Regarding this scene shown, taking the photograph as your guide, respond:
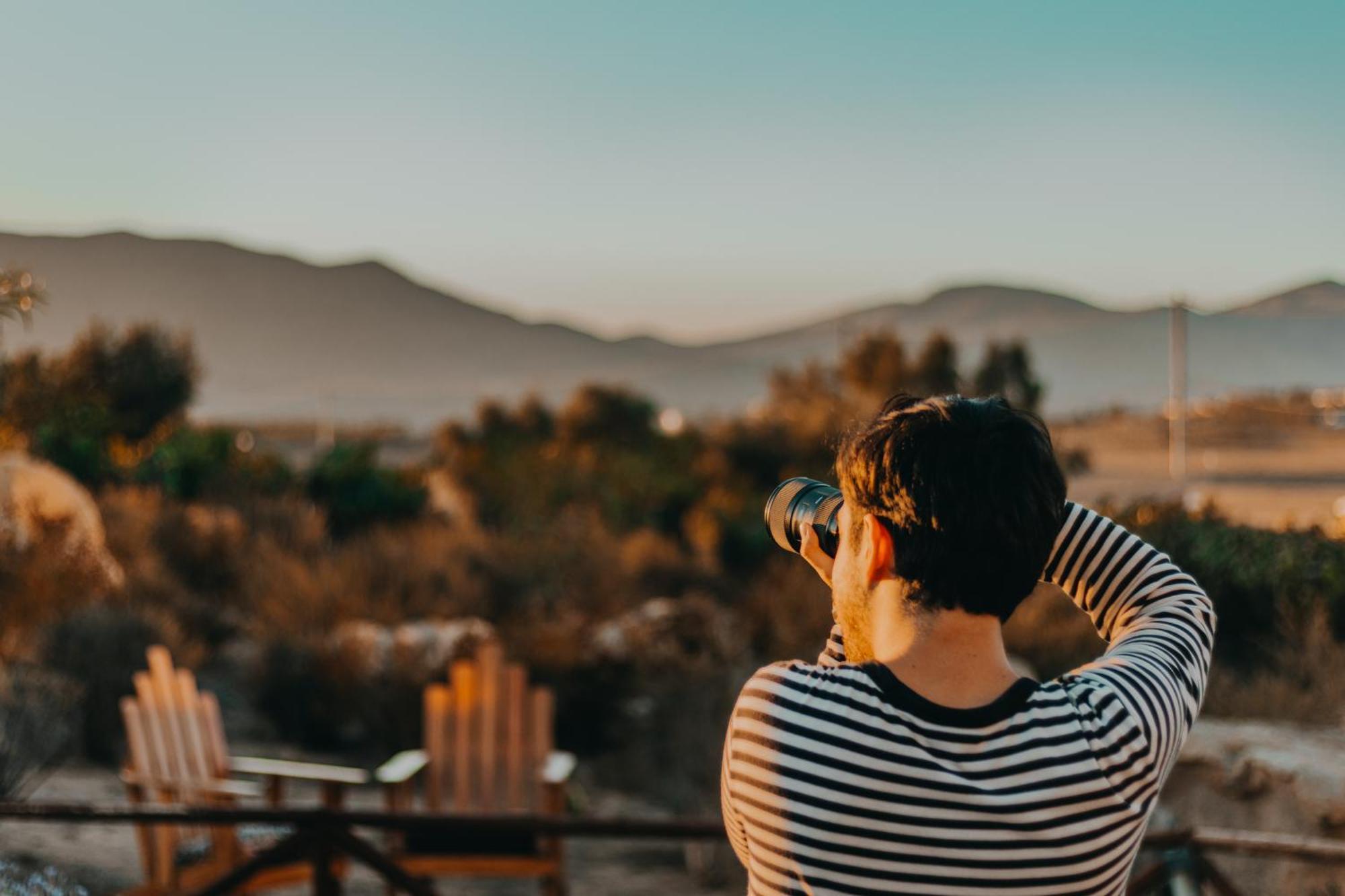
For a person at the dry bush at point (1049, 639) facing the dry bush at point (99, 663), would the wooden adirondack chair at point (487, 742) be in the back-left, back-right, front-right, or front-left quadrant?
front-left

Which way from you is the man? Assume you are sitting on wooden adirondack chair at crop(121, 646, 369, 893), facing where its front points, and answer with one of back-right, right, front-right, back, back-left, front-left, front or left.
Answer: front-right

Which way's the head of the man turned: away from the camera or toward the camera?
away from the camera

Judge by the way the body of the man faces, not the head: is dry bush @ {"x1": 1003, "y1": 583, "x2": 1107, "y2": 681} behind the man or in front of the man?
in front

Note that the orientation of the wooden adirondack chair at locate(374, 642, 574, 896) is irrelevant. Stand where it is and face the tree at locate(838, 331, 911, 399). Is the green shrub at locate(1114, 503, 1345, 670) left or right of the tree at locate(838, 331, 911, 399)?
right

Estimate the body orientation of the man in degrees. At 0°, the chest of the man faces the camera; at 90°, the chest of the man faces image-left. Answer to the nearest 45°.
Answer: approximately 180°

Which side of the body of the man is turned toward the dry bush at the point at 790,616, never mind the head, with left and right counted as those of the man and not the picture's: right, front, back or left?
front

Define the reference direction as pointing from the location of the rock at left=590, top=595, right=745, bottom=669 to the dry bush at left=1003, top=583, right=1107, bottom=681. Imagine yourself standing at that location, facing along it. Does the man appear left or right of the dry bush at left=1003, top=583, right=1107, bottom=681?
right

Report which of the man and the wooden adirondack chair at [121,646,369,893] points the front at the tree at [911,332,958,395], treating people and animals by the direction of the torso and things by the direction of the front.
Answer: the man
